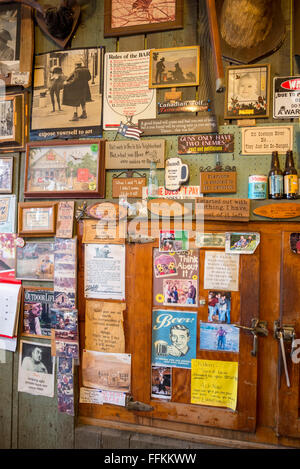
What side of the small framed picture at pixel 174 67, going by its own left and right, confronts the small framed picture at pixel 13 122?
right

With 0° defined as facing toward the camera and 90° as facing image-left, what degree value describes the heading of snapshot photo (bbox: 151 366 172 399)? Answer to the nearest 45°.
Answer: approximately 0°

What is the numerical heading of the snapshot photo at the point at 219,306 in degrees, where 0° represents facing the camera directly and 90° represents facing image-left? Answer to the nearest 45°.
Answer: approximately 0°

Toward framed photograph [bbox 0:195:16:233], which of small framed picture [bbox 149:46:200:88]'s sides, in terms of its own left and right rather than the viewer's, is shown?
right
